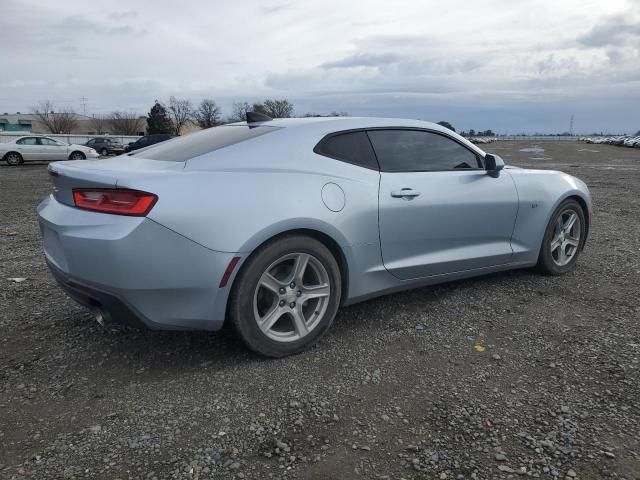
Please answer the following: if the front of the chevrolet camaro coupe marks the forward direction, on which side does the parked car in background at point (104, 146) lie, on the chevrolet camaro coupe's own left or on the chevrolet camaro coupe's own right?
on the chevrolet camaro coupe's own left

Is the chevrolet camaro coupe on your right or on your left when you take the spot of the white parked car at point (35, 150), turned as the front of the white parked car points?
on your right

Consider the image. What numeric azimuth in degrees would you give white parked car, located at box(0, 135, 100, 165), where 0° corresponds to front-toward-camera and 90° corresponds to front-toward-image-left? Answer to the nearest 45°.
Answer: approximately 270°

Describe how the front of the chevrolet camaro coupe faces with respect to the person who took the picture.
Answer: facing away from the viewer and to the right of the viewer

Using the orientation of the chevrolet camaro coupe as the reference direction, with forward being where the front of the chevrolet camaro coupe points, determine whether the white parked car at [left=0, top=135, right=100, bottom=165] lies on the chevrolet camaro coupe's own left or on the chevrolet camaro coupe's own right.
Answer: on the chevrolet camaro coupe's own left

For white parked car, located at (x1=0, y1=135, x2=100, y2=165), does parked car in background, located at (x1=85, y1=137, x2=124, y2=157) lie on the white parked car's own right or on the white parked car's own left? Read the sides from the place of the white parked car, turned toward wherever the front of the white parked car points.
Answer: on the white parked car's own left
